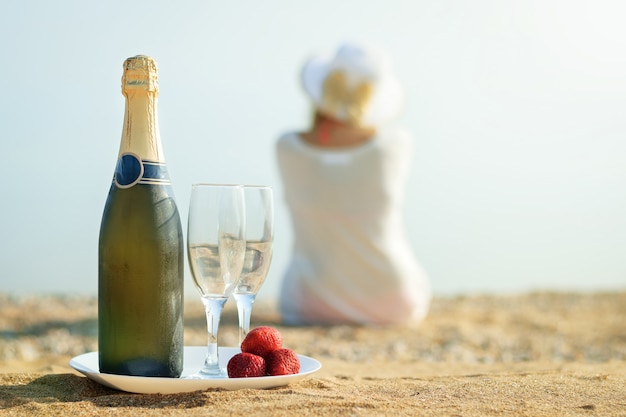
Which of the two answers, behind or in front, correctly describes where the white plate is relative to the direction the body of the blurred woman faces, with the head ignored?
behind

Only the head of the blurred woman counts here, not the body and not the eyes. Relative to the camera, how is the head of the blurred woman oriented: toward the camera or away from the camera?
away from the camera

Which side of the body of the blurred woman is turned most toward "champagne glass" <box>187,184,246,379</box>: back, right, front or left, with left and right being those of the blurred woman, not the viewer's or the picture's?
back

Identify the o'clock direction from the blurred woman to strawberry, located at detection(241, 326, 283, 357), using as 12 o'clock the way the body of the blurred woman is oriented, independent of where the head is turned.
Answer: The strawberry is roughly at 6 o'clock from the blurred woman.

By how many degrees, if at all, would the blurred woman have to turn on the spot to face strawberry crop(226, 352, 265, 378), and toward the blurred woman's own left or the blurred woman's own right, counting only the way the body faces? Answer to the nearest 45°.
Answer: approximately 180°

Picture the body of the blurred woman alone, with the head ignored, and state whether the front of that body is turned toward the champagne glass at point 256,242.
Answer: no

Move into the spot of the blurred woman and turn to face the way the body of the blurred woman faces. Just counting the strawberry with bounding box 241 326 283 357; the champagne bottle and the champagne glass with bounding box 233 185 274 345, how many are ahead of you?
0

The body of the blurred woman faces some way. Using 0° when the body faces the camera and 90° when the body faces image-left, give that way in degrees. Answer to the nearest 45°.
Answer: approximately 180°

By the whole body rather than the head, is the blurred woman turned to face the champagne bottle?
no
